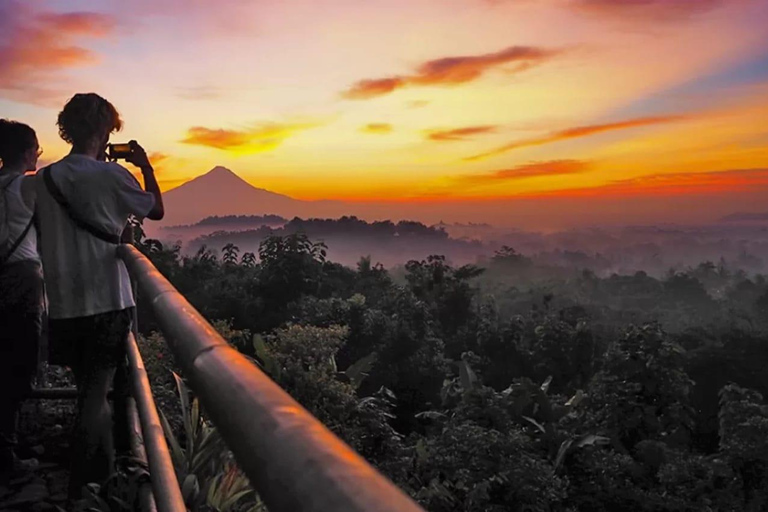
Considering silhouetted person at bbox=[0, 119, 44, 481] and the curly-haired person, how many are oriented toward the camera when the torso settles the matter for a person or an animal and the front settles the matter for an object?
0

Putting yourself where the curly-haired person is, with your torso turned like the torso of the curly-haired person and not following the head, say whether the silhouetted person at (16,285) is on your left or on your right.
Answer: on your left

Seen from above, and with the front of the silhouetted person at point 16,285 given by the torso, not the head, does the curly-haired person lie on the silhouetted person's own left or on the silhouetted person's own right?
on the silhouetted person's own right

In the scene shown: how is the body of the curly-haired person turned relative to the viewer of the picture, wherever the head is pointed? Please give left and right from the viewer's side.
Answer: facing away from the viewer and to the right of the viewer

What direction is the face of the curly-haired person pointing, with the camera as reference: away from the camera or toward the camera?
away from the camera

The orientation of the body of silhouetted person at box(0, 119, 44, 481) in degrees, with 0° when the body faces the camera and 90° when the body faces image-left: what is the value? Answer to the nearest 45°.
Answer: approximately 225°
